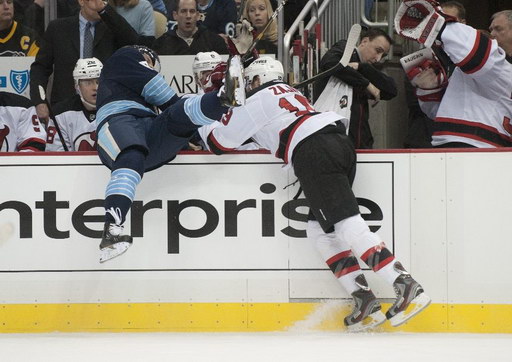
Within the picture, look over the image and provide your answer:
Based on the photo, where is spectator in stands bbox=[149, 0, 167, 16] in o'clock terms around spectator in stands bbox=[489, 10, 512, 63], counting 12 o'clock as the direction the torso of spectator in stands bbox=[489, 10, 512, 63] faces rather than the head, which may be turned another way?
spectator in stands bbox=[149, 0, 167, 16] is roughly at 2 o'clock from spectator in stands bbox=[489, 10, 512, 63].

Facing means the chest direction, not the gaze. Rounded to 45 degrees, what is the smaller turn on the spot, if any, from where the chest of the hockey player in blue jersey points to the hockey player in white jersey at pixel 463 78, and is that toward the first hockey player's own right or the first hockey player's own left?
approximately 45° to the first hockey player's own left

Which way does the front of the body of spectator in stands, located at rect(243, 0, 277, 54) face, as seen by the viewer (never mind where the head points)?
toward the camera

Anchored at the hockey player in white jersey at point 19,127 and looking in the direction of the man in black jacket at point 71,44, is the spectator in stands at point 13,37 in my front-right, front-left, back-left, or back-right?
front-left

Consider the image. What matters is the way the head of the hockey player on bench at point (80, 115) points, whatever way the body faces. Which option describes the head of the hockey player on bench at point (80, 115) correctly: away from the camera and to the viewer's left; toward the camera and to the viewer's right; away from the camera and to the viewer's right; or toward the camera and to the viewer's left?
toward the camera and to the viewer's right

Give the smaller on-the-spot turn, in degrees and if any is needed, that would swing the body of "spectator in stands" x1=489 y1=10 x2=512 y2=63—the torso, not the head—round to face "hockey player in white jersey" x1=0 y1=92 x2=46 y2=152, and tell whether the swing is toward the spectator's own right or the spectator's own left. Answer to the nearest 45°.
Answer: approximately 45° to the spectator's own right

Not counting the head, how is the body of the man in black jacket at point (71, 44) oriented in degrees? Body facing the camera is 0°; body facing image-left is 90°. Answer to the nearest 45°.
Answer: approximately 0°

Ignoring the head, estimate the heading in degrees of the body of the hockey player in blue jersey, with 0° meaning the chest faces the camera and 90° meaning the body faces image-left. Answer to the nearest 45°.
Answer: approximately 315°

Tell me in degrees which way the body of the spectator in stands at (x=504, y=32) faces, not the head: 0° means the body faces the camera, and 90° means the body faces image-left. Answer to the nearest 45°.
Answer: approximately 45°

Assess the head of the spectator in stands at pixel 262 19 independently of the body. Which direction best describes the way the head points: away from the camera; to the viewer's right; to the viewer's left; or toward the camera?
toward the camera

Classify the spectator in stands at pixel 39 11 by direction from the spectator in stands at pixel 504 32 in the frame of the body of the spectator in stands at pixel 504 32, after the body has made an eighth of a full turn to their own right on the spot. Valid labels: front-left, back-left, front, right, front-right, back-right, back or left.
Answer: front

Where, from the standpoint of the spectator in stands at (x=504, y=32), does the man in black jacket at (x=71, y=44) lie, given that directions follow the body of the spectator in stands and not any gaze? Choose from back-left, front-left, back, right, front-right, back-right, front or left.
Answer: front-right

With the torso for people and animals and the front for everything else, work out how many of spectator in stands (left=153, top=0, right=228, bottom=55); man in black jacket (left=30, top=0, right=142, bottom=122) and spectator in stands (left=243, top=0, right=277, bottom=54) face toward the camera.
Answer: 3

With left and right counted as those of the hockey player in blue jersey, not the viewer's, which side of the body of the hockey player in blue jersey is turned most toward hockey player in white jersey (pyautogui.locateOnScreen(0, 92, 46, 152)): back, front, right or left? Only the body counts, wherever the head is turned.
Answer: back
